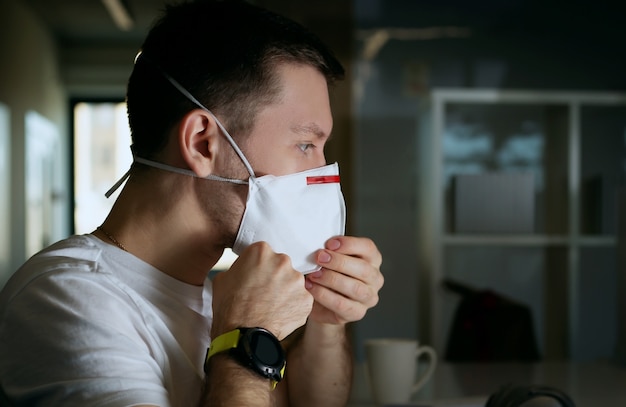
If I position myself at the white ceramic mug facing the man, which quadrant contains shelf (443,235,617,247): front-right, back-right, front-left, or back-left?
back-right

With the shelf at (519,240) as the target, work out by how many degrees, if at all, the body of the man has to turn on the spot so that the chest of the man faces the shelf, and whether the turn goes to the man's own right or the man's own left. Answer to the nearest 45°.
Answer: approximately 45° to the man's own left

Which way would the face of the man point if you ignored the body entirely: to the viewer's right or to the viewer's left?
to the viewer's right

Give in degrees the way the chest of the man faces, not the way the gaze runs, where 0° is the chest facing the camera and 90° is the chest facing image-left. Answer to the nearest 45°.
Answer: approximately 270°
